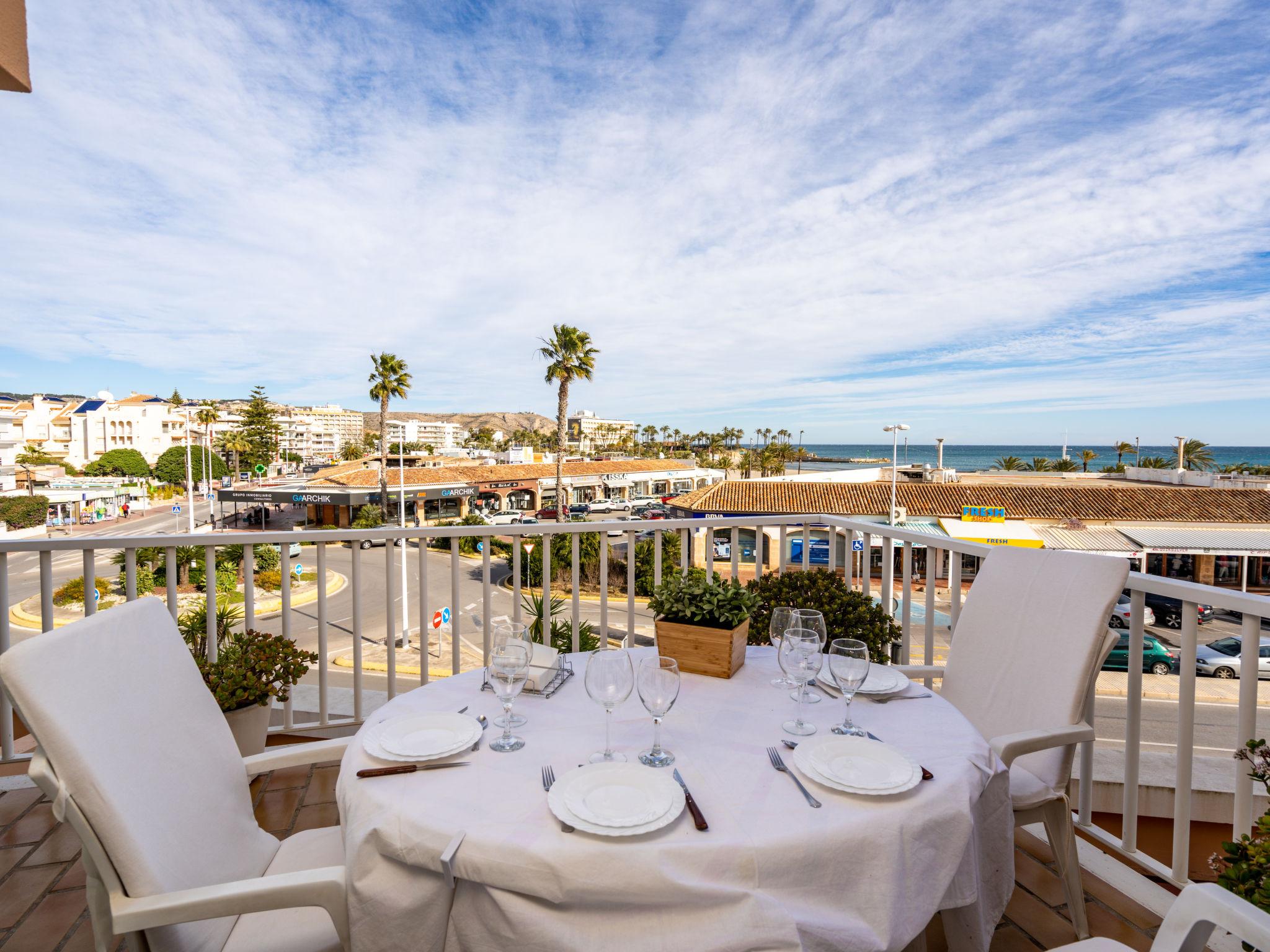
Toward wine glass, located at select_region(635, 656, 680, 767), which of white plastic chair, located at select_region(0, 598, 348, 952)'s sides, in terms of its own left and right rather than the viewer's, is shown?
front

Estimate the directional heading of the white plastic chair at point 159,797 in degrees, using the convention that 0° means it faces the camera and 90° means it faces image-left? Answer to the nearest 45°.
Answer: approximately 315°

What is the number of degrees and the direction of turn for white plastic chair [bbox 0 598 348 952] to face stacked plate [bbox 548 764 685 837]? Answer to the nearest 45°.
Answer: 0° — it already faces it

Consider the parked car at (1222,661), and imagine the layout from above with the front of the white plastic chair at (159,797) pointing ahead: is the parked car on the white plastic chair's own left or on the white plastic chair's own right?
on the white plastic chair's own left

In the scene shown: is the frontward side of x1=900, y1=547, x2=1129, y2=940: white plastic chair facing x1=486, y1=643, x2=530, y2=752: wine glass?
yes

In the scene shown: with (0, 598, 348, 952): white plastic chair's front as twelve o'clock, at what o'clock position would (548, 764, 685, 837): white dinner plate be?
The white dinner plate is roughly at 12 o'clock from the white plastic chair.

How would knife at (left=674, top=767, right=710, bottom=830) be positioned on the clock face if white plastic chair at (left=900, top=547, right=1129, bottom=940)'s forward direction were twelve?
The knife is roughly at 11 o'clock from the white plastic chair.

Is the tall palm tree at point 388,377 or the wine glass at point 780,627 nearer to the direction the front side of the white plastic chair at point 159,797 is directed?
the wine glass

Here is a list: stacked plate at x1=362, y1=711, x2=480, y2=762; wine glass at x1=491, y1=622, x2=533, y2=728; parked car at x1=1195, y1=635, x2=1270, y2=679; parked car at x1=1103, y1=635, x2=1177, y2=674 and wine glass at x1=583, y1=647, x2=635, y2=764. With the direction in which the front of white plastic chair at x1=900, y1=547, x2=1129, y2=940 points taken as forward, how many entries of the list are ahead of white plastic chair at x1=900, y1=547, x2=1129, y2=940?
3

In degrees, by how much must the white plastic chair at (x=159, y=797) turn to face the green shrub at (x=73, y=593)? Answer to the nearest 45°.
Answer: approximately 135° to its left

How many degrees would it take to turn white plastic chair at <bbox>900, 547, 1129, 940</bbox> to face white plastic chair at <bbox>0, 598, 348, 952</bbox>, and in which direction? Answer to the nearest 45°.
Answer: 0° — it already faces it

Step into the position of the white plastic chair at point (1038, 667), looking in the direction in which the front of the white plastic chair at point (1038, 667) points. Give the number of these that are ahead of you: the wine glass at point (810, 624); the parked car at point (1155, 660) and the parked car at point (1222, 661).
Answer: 1

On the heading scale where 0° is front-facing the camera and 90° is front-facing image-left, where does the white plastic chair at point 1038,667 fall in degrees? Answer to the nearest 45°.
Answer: approximately 45°

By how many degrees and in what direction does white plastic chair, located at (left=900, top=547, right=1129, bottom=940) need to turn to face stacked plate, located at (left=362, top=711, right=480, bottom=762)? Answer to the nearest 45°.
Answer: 0° — it already faces it

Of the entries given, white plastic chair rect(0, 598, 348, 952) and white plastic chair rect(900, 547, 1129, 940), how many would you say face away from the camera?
0

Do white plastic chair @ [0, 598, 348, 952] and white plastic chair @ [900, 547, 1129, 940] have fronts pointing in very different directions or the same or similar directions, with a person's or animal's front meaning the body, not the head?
very different directions
